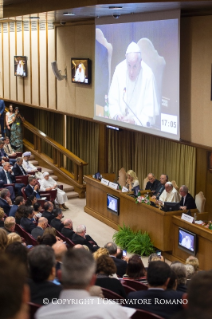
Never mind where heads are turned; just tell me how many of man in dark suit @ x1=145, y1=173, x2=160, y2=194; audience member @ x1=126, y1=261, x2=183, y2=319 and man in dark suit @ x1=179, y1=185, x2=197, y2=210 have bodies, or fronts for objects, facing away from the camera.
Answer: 1

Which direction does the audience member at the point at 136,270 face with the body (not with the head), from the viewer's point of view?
away from the camera

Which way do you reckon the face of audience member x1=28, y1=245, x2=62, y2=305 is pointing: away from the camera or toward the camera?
away from the camera

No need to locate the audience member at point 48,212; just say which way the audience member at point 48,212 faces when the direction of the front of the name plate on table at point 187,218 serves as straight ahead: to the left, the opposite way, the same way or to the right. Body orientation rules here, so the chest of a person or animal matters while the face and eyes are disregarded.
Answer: the opposite way

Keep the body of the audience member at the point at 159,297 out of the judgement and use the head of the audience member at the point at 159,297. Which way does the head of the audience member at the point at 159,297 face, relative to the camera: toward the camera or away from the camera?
away from the camera

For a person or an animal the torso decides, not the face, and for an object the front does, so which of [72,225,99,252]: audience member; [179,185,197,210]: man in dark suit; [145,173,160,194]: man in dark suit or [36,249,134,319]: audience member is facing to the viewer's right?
[72,225,99,252]: audience member

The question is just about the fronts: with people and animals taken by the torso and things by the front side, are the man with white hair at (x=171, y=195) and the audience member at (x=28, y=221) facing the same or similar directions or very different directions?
very different directions

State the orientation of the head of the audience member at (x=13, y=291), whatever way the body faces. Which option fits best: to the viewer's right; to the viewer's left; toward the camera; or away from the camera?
away from the camera

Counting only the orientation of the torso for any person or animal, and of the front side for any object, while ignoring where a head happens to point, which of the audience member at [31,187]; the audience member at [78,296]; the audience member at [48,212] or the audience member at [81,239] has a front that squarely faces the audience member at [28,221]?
the audience member at [78,296]

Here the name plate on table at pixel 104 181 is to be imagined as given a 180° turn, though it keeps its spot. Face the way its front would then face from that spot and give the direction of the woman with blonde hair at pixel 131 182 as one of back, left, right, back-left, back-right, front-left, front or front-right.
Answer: right

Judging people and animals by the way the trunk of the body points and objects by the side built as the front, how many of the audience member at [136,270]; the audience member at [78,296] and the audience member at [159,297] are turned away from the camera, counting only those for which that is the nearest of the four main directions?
3

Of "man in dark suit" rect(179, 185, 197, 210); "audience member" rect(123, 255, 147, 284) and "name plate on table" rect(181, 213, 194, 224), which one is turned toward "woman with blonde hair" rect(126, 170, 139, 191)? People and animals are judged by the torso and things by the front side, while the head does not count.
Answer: the audience member

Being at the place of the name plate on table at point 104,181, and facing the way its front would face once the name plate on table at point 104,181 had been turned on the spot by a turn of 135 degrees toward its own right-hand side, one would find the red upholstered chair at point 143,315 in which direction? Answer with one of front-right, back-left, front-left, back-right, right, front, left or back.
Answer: back

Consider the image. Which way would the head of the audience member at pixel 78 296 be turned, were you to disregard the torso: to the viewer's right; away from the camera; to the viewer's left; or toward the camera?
away from the camera

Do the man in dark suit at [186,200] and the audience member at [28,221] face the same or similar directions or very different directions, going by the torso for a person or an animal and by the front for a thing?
very different directions
